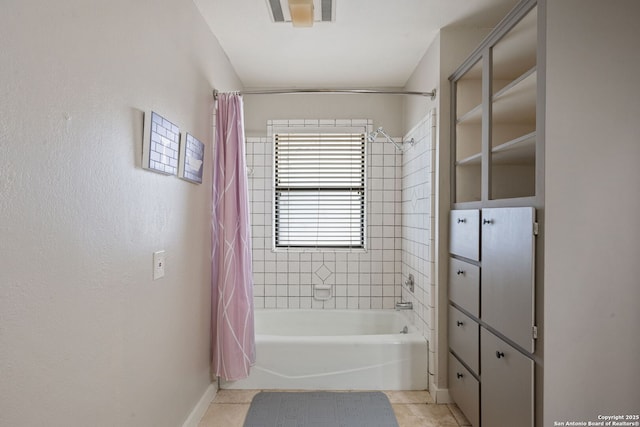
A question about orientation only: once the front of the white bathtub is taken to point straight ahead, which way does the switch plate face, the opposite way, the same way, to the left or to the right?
to the left

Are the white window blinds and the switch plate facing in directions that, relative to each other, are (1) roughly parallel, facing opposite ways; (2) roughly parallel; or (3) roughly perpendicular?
roughly perpendicular

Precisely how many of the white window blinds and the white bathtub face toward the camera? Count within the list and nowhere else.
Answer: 2

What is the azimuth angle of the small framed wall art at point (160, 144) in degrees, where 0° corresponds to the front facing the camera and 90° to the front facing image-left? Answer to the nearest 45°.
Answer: approximately 315°

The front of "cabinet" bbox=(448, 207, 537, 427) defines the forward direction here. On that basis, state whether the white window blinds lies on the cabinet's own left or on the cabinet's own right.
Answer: on the cabinet's own right

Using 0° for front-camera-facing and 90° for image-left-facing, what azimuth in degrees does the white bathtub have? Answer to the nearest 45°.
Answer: approximately 0°
